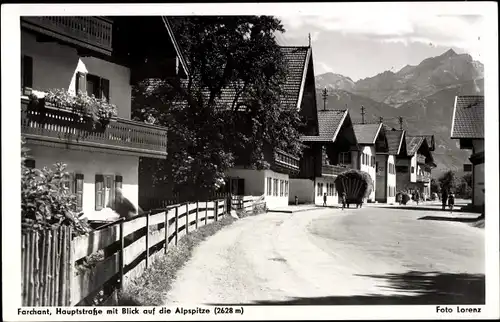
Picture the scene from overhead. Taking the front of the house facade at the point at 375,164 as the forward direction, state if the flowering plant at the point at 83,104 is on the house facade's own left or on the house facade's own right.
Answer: on the house facade's own right

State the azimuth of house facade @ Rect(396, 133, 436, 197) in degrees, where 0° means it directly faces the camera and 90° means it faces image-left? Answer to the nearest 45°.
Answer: approximately 315°

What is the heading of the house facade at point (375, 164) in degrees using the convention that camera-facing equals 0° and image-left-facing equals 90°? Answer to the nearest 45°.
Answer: approximately 315°
